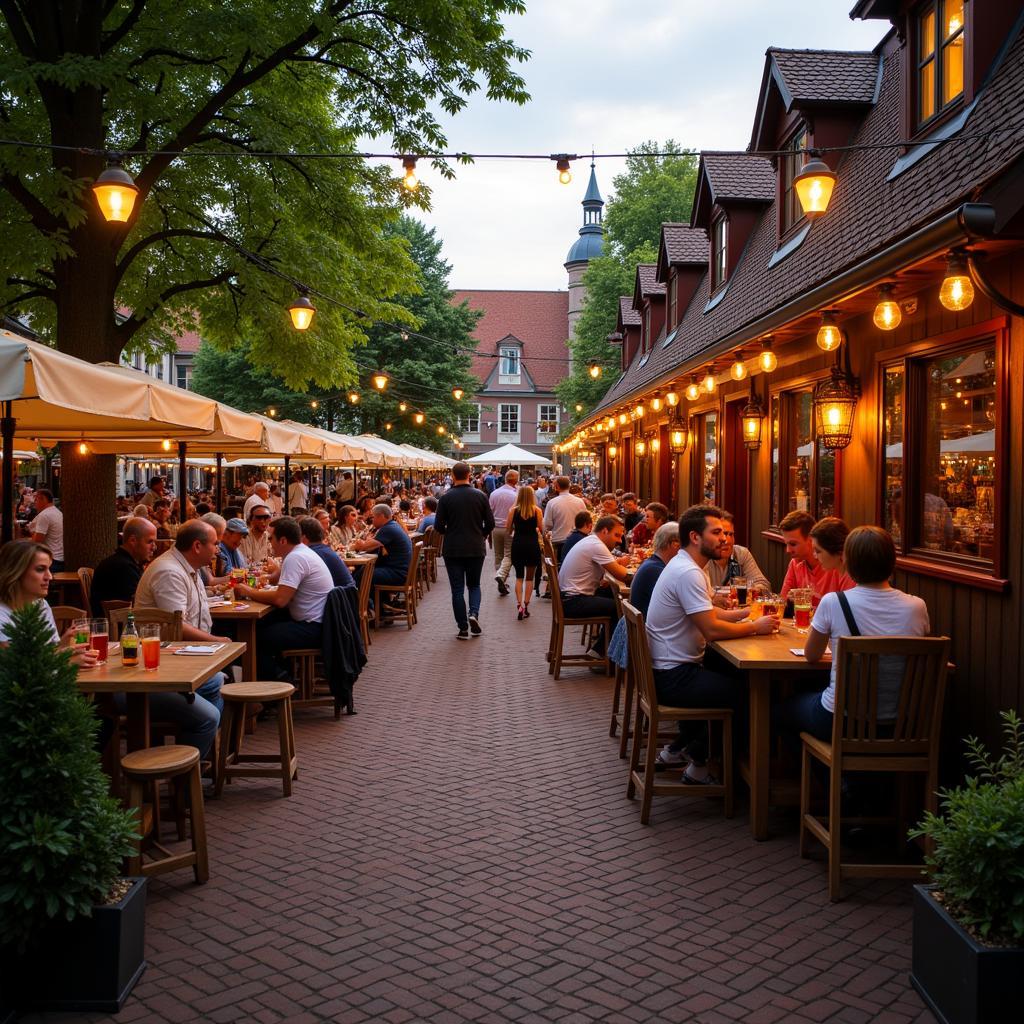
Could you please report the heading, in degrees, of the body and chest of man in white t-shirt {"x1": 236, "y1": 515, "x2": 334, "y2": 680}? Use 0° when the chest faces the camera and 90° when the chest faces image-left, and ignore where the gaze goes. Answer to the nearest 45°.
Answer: approximately 90°

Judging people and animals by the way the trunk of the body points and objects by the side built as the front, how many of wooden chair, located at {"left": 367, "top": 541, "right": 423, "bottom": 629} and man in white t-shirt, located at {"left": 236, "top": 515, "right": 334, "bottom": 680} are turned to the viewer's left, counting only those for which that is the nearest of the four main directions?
2

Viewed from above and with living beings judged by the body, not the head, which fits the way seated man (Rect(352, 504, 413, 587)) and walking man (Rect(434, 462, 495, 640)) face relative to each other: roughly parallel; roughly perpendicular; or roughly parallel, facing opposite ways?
roughly perpendicular

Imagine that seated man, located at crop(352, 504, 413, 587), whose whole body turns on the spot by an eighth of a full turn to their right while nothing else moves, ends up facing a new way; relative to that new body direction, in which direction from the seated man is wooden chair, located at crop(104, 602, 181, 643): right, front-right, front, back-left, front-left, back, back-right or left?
back-left

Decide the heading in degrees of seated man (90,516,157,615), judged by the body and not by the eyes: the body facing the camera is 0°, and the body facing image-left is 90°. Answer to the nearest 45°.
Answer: approximately 270°

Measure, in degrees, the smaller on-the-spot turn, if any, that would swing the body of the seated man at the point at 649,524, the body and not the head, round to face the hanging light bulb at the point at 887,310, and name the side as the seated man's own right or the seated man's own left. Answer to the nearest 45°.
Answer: approximately 45° to the seated man's own left

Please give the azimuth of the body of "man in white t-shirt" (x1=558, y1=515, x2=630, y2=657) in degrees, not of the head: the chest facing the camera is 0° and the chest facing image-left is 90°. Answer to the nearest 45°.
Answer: approximately 270°

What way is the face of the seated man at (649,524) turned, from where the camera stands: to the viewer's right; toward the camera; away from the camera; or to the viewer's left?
to the viewer's left

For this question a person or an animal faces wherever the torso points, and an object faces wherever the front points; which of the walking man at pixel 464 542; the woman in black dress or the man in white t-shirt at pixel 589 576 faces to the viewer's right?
the man in white t-shirt

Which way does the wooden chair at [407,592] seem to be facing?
to the viewer's left

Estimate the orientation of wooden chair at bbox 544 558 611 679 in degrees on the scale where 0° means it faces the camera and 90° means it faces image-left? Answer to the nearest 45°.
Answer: approximately 270°

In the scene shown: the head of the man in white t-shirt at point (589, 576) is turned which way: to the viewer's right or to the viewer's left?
to the viewer's right

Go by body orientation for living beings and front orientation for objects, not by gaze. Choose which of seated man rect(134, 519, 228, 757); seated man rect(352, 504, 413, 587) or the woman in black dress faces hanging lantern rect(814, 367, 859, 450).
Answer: seated man rect(134, 519, 228, 757)
